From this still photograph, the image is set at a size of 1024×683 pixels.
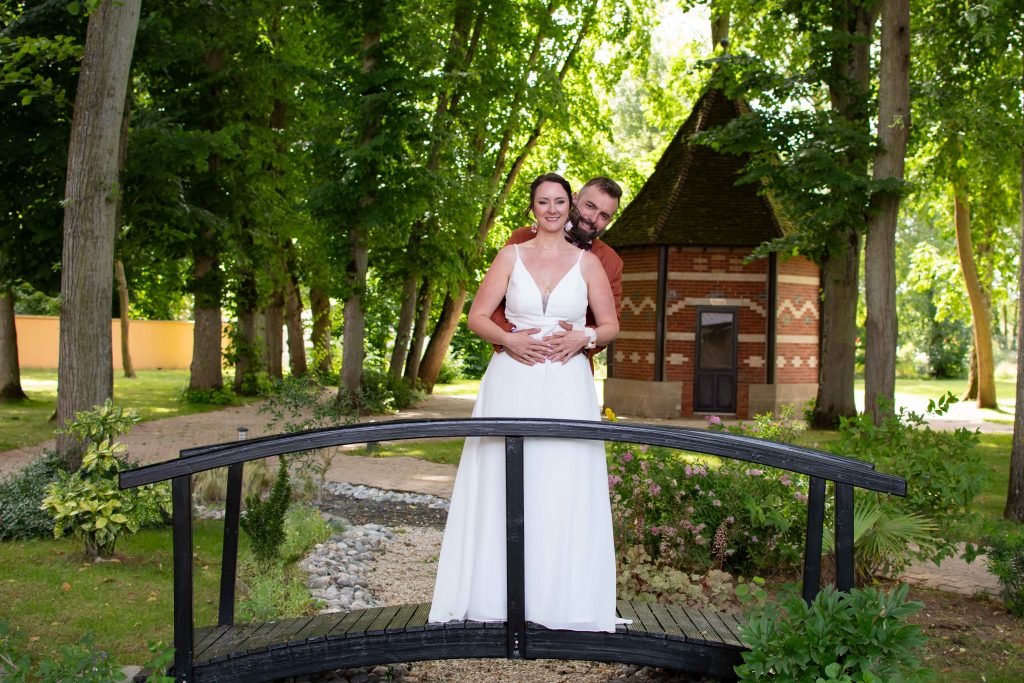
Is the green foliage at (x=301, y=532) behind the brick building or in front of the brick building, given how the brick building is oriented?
in front

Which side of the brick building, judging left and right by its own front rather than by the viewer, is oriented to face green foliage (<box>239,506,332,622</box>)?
front

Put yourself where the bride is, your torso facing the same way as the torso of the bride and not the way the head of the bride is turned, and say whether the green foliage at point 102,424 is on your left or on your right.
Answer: on your right

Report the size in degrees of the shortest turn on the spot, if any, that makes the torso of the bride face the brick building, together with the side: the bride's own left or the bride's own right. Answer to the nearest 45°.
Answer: approximately 180°

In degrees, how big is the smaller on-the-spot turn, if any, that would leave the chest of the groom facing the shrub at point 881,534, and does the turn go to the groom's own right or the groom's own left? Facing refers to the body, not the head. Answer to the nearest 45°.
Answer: approximately 135° to the groom's own left

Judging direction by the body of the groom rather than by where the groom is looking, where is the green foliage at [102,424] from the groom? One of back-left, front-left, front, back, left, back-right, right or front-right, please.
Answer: back-right

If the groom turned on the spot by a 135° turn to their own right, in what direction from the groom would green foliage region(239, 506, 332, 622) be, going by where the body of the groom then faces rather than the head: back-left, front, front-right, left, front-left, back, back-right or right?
front

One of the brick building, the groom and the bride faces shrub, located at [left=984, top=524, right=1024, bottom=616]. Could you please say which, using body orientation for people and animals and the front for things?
the brick building

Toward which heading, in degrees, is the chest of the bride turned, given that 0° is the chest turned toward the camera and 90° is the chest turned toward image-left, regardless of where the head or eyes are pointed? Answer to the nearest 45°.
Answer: approximately 0°
